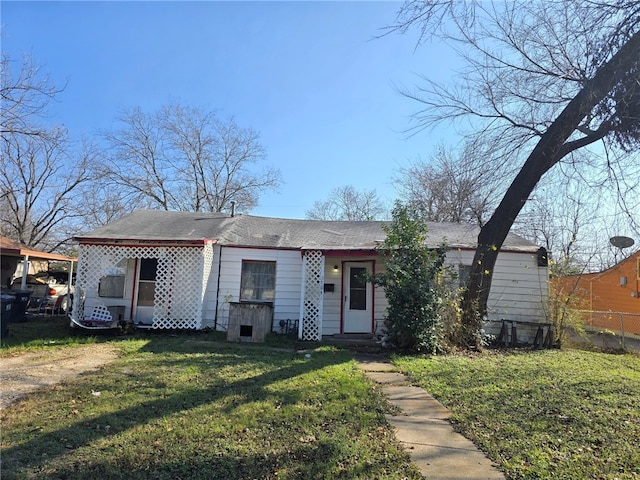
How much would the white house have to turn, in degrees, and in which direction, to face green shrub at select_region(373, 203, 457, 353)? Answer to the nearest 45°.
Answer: approximately 45° to its left

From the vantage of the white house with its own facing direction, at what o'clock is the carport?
The carport is roughly at 4 o'clock from the white house.

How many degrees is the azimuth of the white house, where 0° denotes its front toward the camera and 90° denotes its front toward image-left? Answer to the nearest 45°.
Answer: approximately 0°

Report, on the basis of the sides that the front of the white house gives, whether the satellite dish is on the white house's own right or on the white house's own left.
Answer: on the white house's own left
